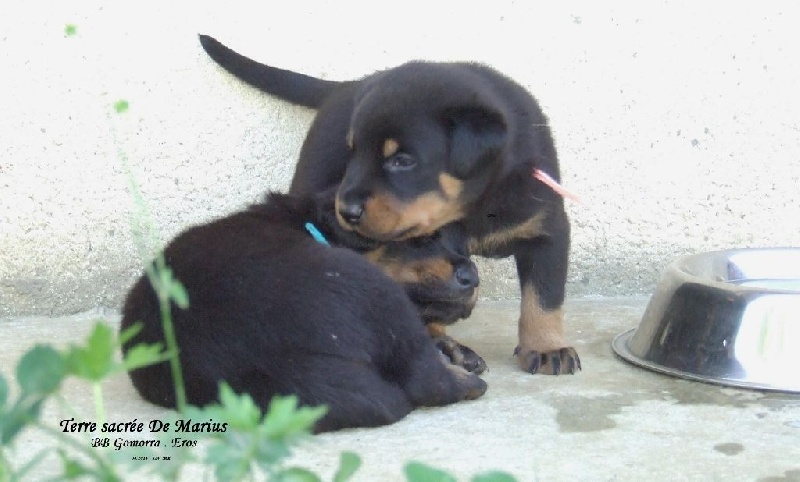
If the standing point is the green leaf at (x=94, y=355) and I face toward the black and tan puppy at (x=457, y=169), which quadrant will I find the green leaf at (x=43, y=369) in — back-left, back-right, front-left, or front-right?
back-left

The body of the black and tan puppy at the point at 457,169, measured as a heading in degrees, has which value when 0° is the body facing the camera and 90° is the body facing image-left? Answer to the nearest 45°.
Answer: approximately 315°

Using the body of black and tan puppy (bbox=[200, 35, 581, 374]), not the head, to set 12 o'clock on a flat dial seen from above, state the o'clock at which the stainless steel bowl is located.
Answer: The stainless steel bowl is roughly at 11 o'clock from the black and tan puppy.

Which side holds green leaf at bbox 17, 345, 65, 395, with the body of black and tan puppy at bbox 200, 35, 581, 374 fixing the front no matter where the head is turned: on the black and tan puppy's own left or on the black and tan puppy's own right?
on the black and tan puppy's own right

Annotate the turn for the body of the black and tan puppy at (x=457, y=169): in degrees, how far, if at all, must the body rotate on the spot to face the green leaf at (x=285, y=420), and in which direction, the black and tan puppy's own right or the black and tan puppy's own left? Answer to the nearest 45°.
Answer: approximately 45° to the black and tan puppy's own right

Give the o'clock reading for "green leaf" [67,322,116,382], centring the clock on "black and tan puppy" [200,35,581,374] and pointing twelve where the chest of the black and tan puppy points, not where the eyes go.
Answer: The green leaf is roughly at 2 o'clock from the black and tan puppy.

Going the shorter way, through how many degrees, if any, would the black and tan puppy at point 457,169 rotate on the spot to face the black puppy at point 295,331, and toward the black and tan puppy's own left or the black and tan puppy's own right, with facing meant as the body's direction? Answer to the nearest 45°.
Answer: approximately 90° to the black and tan puppy's own right
